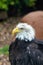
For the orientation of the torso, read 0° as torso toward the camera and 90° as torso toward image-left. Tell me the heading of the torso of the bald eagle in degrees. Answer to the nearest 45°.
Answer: approximately 90°
